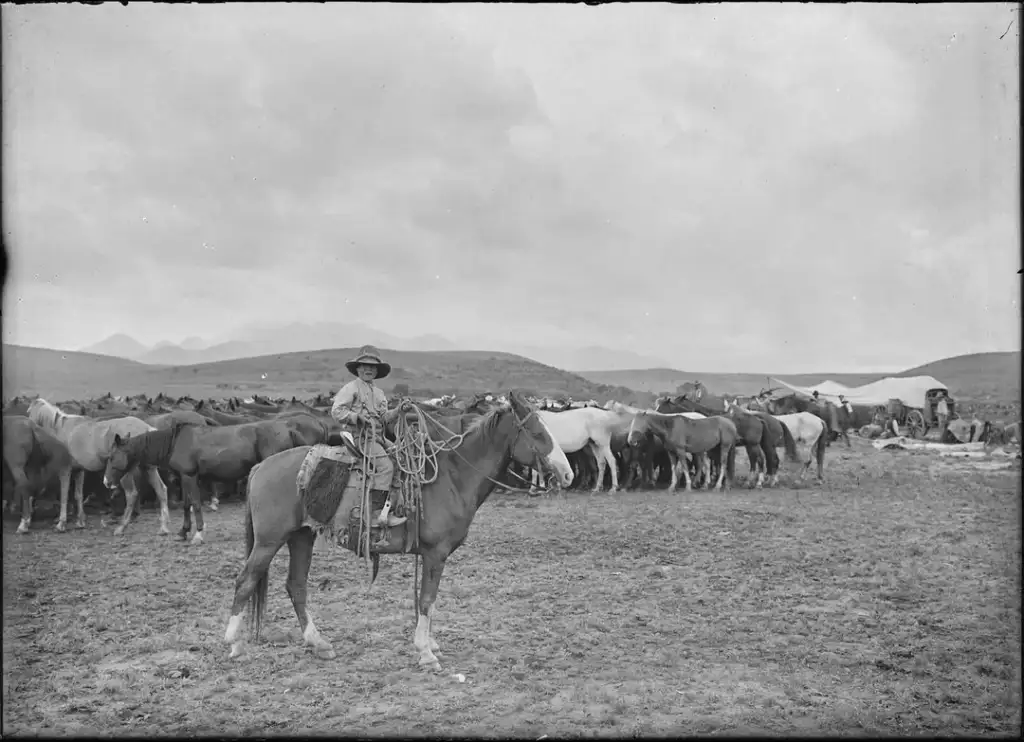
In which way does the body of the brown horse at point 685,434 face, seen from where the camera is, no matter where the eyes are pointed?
to the viewer's left

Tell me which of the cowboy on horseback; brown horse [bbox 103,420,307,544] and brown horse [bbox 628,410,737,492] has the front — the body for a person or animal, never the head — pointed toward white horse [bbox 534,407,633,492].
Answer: brown horse [bbox 628,410,737,492]

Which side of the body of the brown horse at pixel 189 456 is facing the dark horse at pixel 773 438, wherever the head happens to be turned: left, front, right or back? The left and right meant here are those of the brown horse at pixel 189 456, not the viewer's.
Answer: back

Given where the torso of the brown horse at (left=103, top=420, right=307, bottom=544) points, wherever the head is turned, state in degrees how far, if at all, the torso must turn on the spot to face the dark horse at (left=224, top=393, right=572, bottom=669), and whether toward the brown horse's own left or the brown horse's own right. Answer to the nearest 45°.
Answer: approximately 90° to the brown horse's own left

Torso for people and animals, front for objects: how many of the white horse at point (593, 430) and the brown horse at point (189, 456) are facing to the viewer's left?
2

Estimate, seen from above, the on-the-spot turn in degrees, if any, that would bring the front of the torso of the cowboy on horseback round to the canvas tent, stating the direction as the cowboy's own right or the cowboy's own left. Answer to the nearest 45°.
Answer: approximately 90° to the cowboy's own left

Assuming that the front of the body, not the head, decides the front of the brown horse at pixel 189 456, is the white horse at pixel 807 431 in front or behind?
behind

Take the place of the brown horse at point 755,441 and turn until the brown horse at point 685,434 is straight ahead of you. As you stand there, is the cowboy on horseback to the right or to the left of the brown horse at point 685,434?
left

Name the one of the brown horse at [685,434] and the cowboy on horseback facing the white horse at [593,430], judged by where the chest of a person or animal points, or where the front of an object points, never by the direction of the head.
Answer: the brown horse

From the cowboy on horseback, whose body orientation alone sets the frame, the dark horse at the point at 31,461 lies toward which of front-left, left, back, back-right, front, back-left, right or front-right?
back

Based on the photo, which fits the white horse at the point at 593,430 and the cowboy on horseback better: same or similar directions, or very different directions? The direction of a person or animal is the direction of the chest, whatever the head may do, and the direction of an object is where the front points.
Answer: very different directions

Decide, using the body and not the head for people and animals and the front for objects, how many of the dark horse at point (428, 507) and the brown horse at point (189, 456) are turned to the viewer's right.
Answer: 1

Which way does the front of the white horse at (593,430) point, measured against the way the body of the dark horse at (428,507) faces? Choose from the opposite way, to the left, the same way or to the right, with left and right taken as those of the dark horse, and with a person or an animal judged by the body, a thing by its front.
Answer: the opposite way

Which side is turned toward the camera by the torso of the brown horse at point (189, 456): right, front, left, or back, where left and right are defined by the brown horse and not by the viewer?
left

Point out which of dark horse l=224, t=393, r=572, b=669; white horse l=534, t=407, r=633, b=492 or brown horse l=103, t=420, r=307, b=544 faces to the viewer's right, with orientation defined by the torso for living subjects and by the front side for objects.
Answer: the dark horse

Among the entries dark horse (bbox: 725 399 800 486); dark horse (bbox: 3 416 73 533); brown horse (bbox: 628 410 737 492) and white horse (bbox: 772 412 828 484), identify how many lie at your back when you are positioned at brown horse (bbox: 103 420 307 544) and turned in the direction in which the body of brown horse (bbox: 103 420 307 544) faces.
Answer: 3
